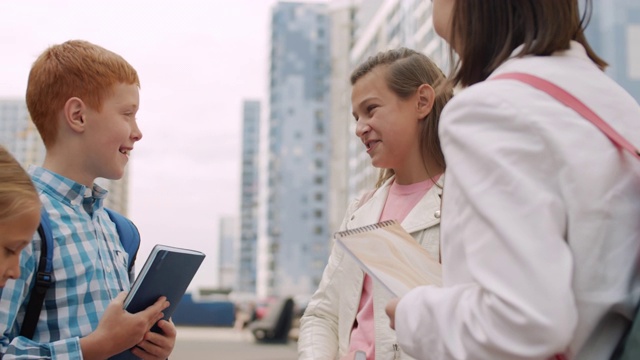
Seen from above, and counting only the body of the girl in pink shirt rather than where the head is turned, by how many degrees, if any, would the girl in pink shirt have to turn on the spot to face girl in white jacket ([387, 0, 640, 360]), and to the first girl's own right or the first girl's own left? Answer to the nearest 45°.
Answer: approximately 45° to the first girl's own left

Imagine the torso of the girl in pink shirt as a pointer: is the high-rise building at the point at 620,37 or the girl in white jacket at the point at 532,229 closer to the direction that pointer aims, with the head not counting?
the girl in white jacket

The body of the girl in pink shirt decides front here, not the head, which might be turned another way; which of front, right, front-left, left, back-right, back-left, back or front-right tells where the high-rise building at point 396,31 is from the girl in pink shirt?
back-right

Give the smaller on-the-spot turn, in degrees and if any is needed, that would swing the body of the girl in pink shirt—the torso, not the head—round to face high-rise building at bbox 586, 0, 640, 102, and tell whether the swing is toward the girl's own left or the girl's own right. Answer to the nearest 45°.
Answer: approximately 180°

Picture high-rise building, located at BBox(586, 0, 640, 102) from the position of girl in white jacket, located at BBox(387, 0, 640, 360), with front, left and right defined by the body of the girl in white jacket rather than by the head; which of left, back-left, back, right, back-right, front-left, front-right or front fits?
front-right

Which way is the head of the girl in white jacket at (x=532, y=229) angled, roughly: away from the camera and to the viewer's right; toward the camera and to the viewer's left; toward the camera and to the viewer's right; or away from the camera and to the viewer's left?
away from the camera and to the viewer's left

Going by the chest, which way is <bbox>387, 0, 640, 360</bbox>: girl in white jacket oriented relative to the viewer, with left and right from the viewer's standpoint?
facing away from the viewer and to the left of the viewer

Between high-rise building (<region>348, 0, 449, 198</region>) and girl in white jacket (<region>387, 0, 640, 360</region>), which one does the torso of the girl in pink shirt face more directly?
the girl in white jacket

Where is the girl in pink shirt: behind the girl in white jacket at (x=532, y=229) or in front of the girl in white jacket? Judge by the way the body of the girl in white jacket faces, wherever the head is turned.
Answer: in front
